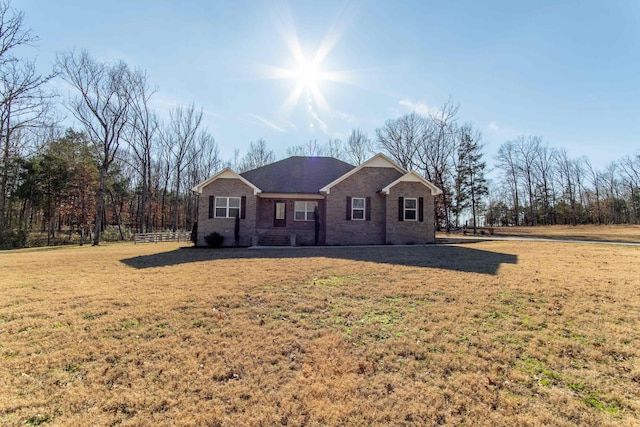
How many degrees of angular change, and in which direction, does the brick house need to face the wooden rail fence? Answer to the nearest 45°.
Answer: approximately 135° to its right

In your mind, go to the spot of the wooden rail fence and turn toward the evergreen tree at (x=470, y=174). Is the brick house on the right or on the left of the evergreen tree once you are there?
right

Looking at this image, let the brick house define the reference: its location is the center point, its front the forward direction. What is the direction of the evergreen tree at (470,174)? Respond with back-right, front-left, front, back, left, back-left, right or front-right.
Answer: back-left

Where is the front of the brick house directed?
toward the camera
